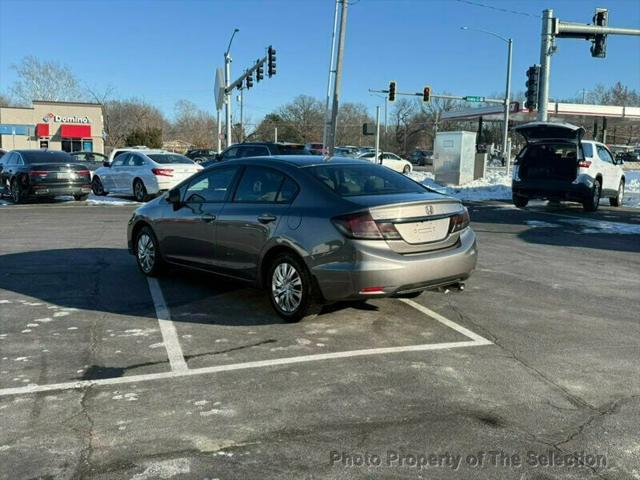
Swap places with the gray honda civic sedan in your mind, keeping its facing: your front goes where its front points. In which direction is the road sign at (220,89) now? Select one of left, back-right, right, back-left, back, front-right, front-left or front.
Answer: front-right

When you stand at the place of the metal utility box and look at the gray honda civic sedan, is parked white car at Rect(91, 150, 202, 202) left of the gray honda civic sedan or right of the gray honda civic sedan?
right

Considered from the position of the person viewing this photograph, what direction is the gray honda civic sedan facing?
facing away from the viewer and to the left of the viewer

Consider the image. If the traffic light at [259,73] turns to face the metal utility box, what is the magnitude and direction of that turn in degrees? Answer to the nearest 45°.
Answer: approximately 45° to its right
